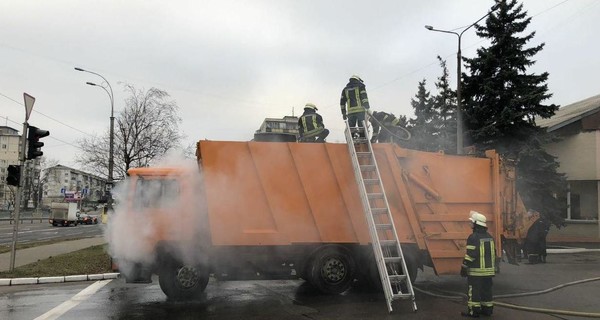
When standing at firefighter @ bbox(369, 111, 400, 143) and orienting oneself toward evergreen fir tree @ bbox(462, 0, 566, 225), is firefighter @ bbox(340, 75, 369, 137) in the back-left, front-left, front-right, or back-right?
back-left

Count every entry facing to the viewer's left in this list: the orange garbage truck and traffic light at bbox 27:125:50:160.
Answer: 1

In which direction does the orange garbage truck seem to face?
to the viewer's left

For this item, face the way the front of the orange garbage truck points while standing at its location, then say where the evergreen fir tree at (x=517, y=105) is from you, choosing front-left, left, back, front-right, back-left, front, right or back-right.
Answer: back-right
